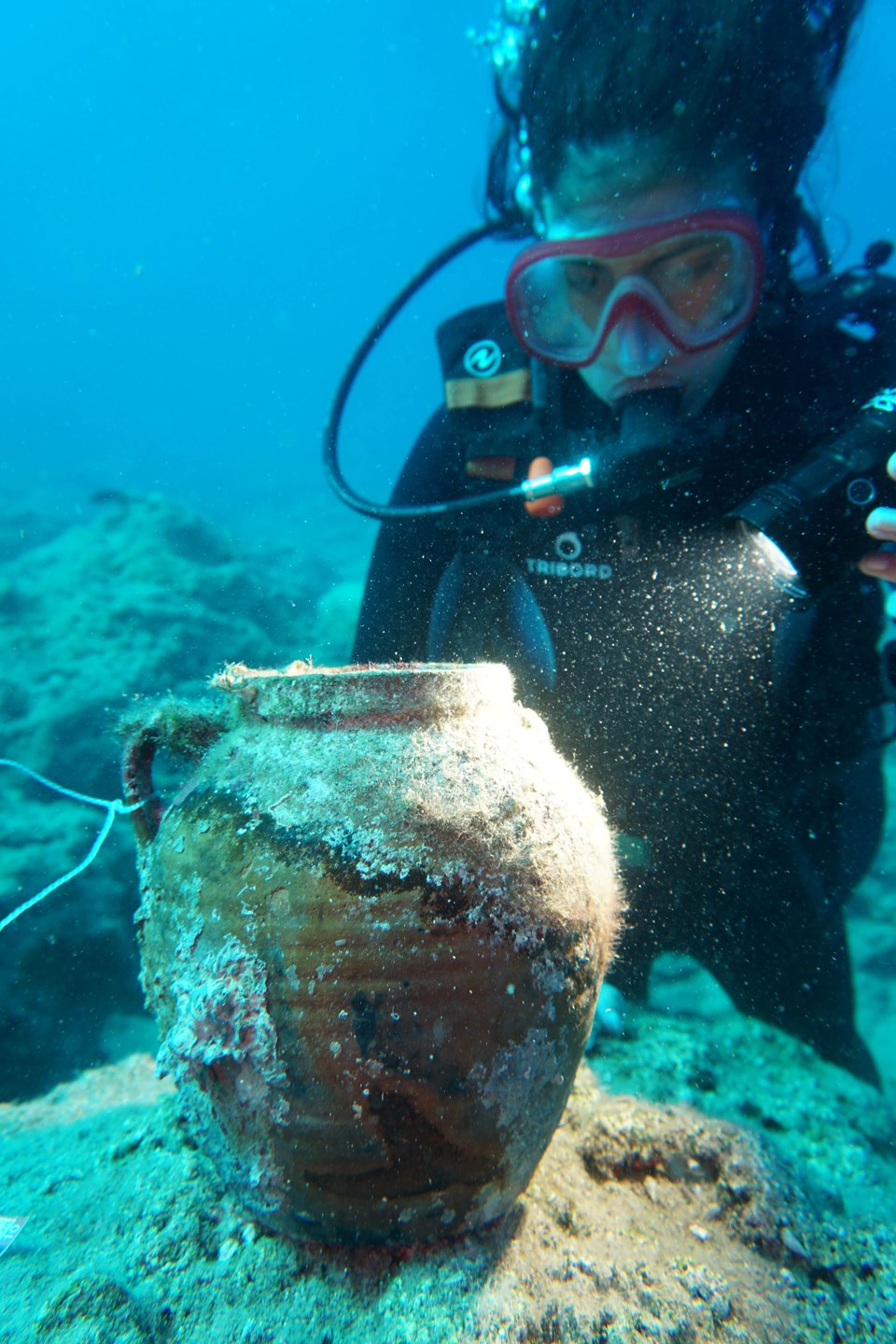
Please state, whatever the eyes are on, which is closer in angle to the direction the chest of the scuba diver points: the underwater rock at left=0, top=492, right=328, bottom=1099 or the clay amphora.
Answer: the clay amphora

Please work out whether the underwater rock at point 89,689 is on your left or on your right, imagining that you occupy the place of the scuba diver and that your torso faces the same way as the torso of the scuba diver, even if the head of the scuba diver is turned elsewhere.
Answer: on your right

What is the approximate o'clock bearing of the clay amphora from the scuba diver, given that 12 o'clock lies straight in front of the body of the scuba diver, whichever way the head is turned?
The clay amphora is roughly at 1 o'clock from the scuba diver.

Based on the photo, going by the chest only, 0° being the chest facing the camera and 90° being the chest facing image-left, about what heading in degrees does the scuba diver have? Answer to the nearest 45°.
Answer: approximately 0°
